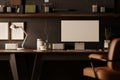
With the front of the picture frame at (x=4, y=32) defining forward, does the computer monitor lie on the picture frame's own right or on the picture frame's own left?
on the picture frame's own left

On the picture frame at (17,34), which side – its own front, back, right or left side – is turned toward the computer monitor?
left

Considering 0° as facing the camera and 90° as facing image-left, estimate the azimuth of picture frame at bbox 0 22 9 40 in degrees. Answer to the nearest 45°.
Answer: approximately 0°

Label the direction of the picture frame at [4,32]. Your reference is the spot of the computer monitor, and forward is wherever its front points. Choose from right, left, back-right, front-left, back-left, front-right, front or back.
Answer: right

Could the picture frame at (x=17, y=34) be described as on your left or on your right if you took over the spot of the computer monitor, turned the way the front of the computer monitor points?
on your right

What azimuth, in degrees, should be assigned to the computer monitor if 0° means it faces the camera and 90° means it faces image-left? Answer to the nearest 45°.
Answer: approximately 0°

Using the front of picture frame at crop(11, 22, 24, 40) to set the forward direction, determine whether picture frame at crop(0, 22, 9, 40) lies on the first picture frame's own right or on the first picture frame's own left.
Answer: on the first picture frame's own right
